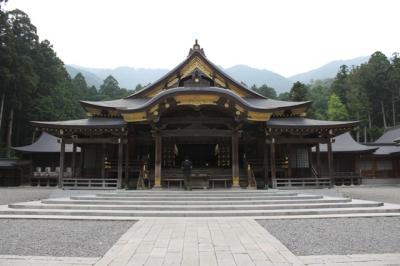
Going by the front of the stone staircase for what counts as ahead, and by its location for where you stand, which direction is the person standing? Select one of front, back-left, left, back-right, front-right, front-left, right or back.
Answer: back

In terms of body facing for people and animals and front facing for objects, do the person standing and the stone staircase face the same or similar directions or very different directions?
very different directions

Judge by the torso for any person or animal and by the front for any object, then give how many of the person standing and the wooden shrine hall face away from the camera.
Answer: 1

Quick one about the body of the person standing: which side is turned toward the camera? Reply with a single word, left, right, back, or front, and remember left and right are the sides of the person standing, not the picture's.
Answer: back

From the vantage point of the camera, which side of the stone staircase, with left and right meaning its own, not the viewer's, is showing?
front

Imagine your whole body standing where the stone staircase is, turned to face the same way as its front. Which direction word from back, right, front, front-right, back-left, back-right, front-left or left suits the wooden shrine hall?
back

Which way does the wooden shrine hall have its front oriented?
toward the camera

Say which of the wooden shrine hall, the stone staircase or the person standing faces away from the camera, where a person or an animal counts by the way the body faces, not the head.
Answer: the person standing

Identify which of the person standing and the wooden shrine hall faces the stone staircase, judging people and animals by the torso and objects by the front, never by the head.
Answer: the wooden shrine hall

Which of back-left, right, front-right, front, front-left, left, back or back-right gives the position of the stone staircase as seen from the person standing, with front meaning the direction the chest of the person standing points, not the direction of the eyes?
back

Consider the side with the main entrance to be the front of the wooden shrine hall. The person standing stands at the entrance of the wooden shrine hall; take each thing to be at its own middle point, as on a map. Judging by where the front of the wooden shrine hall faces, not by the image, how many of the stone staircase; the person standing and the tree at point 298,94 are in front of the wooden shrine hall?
2

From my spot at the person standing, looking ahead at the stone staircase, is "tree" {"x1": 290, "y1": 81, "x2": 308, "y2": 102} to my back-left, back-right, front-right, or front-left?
back-left

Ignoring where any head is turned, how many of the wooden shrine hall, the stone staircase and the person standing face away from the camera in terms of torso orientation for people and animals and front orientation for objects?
1

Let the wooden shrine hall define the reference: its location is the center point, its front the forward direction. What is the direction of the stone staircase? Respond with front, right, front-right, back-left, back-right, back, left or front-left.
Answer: front

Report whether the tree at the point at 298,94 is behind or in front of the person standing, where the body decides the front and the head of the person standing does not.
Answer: in front
